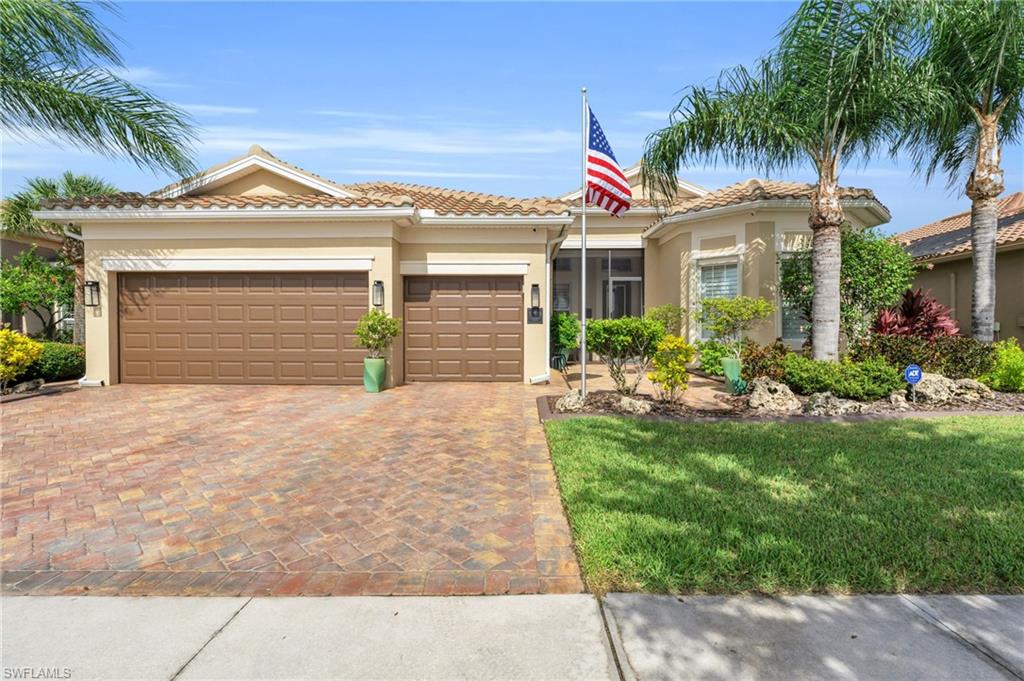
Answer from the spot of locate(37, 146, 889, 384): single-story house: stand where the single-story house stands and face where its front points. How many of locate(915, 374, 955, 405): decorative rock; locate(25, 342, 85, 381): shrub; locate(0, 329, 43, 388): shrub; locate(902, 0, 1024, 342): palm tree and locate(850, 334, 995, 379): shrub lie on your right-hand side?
2

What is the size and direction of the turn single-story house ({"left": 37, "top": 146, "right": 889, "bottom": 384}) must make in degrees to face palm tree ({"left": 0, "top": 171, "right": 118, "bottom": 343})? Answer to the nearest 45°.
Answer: approximately 90° to its right

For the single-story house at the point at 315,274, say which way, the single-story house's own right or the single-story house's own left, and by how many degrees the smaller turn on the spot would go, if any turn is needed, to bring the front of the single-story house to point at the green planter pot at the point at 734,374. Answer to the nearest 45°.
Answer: approximately 90° to the single-story house's own left

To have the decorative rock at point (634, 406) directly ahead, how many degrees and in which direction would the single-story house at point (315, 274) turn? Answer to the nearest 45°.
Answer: approximately 45° to its left

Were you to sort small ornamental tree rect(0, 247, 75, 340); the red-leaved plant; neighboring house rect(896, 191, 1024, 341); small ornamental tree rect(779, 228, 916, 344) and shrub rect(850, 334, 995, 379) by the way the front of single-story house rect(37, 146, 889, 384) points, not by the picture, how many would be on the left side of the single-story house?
4

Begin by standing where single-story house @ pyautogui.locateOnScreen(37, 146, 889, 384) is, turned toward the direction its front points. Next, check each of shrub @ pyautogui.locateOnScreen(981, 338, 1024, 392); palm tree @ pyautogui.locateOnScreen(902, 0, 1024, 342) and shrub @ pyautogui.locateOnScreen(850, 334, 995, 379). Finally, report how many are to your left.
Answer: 3

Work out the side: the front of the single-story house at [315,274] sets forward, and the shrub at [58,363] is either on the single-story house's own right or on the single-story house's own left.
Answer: on the single-story house's own right

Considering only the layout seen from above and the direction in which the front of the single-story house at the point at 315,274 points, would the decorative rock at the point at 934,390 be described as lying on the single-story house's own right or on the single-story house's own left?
on the single-story house's own left

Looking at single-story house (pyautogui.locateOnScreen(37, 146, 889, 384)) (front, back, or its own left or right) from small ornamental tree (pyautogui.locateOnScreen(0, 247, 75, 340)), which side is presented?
right

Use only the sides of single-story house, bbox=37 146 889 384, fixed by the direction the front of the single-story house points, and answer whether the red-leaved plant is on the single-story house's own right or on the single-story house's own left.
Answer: on the single-story house's own left

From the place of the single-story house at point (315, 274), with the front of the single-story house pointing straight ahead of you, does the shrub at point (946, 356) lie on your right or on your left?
on your left

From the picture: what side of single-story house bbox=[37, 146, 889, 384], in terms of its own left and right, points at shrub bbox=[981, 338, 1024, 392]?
left

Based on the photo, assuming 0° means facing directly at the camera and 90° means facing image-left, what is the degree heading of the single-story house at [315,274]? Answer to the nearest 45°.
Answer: approximately 0°
